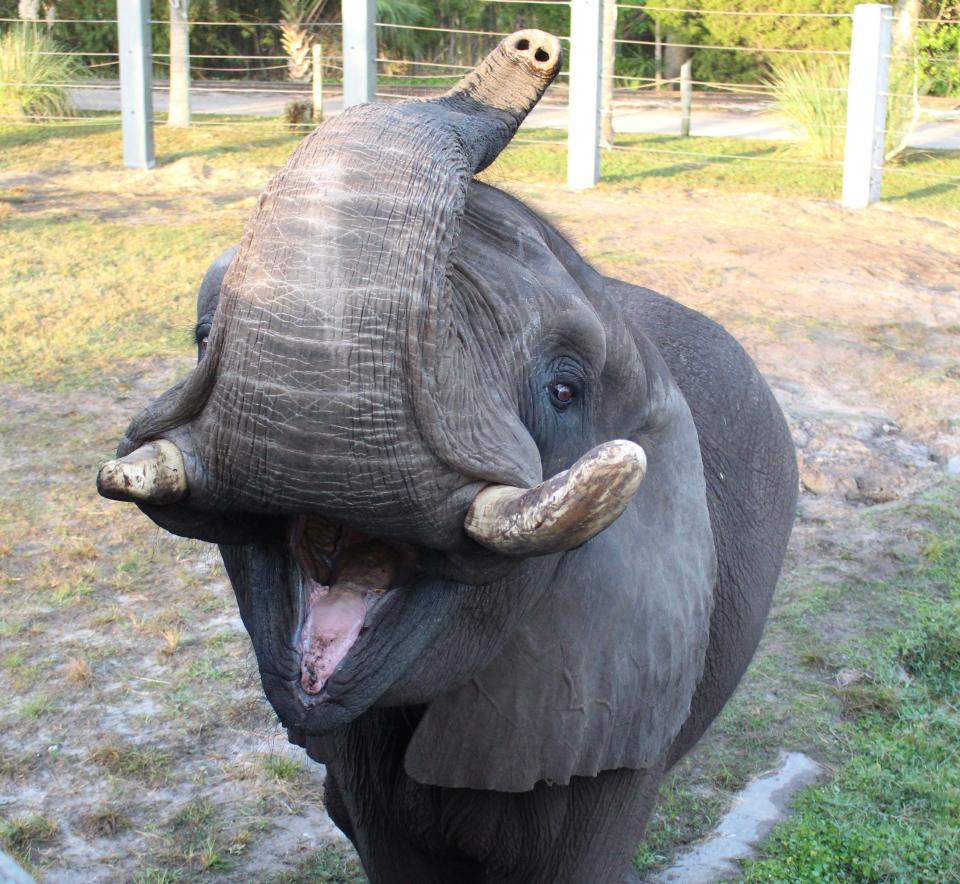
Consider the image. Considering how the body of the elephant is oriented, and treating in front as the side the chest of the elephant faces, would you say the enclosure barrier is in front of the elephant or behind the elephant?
behind

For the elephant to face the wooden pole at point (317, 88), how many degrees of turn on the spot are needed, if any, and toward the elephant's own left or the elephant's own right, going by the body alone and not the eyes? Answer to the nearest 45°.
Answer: approximately 135° to the elephant's own right

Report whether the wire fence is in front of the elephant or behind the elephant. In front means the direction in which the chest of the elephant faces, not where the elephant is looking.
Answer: behind

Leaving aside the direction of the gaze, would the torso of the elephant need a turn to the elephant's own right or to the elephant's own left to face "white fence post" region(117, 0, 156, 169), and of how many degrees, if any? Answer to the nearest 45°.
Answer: approximately 135° to the elephant's own right

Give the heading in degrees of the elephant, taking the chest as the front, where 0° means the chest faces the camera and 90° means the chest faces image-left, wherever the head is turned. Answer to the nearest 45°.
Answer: approximately 45°

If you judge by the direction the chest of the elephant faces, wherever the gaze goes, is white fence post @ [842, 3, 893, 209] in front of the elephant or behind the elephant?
behind

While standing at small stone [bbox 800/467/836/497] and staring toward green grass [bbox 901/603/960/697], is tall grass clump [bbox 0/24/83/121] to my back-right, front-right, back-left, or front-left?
back-right
